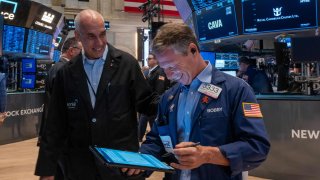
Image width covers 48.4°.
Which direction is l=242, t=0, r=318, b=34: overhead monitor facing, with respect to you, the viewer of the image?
facing the viewer

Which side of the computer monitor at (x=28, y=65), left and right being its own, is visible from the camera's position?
front

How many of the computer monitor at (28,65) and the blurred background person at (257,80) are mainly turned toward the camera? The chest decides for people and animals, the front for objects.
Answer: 1

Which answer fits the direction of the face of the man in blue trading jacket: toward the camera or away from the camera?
toward the camera

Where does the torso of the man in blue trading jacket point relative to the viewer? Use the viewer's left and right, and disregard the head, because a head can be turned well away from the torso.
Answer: facing the viewer and to the left of the viewer

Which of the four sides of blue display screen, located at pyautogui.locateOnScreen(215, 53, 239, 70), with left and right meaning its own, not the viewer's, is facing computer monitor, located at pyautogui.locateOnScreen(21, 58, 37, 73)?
right

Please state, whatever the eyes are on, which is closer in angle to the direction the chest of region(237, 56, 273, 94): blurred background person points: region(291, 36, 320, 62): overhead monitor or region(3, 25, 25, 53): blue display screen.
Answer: the blue display screen

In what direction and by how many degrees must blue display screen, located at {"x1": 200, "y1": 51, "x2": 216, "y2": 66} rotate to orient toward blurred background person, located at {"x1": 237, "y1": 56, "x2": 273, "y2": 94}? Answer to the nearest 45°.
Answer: approximately 45° to its left

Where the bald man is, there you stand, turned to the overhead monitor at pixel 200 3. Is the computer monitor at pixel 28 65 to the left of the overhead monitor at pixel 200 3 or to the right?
left

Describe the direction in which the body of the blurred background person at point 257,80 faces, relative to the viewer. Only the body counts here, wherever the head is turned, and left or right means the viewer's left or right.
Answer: facing to the left of the viewer

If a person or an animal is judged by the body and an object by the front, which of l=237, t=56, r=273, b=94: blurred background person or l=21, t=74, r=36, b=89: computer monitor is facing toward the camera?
the computer monitor

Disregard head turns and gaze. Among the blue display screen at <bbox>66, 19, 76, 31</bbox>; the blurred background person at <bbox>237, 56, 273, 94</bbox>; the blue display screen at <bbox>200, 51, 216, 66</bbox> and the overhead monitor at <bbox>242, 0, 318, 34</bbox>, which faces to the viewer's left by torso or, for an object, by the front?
the blurred background person
